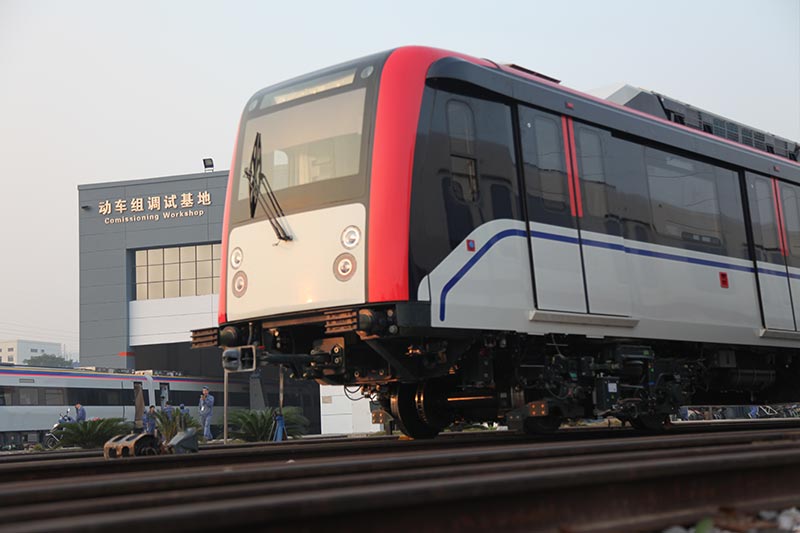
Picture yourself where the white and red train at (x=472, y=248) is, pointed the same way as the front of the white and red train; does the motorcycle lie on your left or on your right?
on your right

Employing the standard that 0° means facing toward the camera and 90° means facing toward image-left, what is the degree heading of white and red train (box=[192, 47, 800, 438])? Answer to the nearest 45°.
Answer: approximately 45°

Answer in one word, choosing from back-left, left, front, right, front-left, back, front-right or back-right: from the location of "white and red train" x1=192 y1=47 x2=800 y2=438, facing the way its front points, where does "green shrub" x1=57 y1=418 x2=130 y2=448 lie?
right

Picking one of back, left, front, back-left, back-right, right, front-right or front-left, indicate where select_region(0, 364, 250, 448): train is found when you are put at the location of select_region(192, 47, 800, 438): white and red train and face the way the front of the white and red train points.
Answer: right
